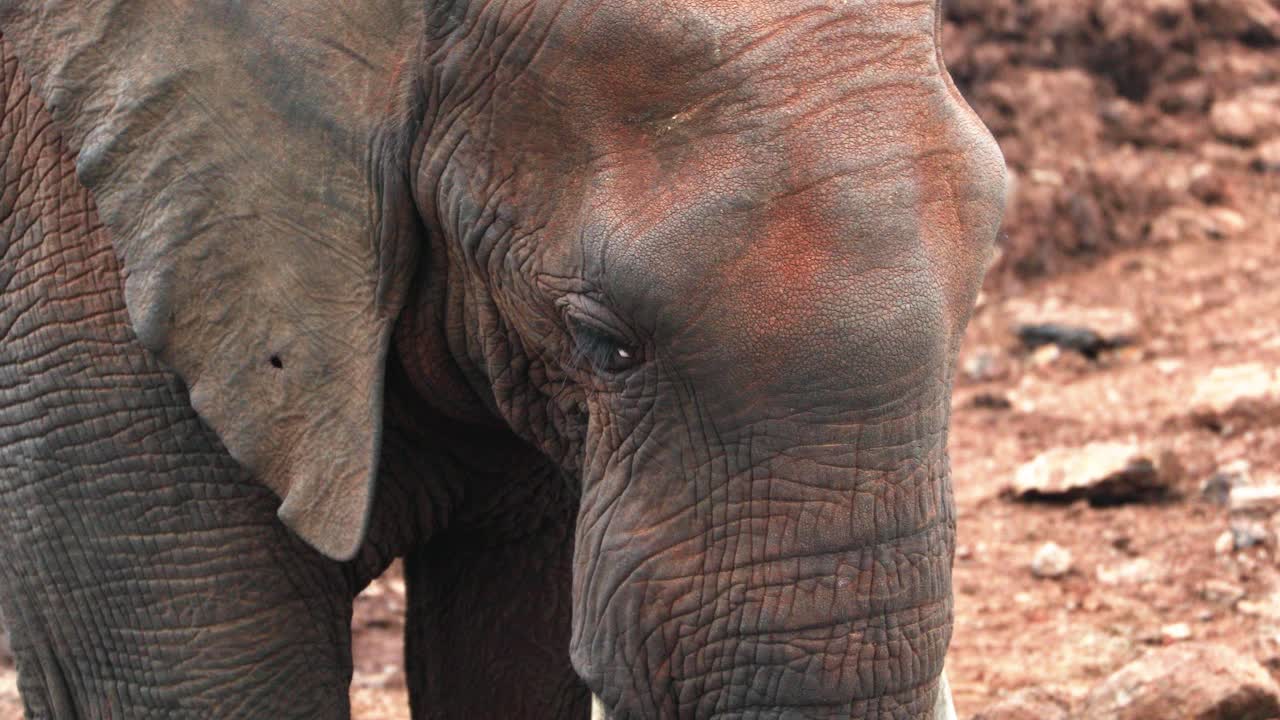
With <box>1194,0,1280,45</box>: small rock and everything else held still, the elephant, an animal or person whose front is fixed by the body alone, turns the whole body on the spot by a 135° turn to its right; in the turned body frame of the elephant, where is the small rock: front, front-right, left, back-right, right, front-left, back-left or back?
back-right

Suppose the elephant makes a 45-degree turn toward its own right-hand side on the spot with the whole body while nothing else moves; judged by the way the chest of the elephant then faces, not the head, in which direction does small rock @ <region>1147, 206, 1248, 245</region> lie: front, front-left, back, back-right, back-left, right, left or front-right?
back-left

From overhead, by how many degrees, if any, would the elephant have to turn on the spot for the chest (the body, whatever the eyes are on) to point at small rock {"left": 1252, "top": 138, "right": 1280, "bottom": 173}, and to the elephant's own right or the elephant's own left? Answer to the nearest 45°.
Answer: approximately 90° to the elephant's own left

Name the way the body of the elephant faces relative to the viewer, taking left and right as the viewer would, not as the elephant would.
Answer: facing the viewer and to the right of the viewer

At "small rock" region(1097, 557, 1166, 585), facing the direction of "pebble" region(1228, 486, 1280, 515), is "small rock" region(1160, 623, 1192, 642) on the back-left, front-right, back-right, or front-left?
back-right

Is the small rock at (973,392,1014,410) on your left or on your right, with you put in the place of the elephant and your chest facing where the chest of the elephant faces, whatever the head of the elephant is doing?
on your left

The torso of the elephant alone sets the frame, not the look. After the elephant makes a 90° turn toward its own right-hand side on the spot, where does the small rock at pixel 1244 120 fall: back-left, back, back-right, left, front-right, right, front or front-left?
back

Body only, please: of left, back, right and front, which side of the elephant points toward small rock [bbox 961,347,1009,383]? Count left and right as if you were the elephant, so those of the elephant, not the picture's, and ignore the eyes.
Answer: left

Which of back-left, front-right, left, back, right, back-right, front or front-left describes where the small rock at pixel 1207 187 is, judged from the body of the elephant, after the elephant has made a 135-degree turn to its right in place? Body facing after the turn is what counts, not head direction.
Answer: back-right

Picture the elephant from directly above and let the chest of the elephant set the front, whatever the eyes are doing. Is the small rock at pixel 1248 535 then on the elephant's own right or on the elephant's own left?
on the elephant's own left
